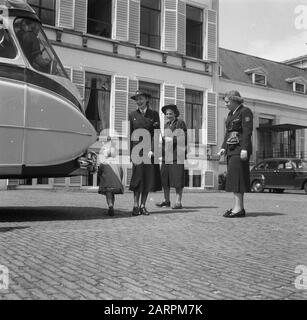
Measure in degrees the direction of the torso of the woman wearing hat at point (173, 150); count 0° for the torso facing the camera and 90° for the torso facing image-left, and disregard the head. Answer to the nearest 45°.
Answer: approximately 45°

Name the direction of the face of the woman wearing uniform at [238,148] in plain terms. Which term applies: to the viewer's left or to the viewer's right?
to the viewer's left

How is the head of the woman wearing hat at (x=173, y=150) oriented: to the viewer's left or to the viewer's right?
to the viewer's left

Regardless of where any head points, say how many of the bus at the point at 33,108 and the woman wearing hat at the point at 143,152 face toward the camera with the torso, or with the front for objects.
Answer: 1

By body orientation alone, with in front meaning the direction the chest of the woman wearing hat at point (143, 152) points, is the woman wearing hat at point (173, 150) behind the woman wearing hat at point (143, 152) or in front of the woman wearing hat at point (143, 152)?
behind

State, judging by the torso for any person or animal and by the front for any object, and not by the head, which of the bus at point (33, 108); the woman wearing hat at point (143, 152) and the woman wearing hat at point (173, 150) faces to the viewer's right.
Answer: the bus

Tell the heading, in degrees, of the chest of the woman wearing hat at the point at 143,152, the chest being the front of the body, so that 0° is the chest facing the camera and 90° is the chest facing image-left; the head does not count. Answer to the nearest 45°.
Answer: approximately 0°

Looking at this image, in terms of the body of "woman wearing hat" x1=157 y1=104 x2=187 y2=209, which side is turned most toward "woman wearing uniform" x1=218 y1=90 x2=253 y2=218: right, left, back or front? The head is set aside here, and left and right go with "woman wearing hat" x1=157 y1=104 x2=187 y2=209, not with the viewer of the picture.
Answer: left

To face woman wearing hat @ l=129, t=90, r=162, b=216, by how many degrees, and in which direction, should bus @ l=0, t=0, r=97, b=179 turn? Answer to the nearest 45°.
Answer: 0° — it already faces them
